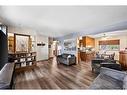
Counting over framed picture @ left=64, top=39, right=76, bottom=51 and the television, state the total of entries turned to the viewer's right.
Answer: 1

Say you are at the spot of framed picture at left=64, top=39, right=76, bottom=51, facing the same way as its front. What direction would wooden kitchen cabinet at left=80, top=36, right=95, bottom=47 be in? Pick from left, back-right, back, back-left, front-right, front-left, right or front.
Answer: back-left

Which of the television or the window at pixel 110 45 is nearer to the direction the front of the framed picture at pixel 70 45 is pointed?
the television

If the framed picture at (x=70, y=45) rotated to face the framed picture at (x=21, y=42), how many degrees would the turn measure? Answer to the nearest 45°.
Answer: approximately 45° to its right

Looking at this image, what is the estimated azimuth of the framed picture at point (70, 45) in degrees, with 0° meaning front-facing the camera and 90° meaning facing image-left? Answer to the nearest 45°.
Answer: approximately 0°

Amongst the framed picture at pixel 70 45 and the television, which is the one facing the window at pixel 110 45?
the television

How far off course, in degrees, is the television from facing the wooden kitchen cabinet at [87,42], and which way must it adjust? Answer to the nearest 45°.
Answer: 0° — it already faces it

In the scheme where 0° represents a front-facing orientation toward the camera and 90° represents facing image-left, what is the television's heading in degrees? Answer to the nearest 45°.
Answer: approximately 270°

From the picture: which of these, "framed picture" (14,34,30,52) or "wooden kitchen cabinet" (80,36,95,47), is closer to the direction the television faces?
the wooden kitchen cabinet

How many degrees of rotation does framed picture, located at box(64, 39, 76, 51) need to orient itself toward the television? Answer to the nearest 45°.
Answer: approximately 45° to its right
